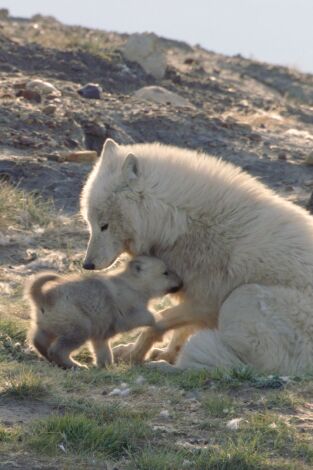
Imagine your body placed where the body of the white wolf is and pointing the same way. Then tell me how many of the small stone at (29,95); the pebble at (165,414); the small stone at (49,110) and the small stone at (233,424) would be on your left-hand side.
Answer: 2

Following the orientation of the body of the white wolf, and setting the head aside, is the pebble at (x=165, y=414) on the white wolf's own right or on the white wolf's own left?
on the white wolf's own left

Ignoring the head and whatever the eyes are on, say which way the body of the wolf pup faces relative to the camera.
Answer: to the viewer's right

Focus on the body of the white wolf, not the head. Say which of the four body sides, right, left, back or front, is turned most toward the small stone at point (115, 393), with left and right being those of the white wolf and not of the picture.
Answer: left

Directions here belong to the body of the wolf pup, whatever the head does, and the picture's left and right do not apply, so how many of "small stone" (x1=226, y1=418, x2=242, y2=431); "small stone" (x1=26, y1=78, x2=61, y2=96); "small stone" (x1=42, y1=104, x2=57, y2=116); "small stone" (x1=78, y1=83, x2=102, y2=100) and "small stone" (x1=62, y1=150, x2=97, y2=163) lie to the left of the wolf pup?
4

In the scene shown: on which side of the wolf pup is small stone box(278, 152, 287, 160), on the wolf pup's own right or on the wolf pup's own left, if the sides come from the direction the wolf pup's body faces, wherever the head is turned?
on the wolf pup's own left

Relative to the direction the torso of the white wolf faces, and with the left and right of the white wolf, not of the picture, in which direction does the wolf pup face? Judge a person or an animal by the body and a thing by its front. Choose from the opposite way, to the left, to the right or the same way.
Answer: the opposite way

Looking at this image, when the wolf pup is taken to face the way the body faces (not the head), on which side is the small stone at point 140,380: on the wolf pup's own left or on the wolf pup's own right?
on the wolf pup's own right

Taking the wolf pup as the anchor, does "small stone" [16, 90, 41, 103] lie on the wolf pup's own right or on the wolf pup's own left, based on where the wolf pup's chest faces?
on the wolf pup's own left

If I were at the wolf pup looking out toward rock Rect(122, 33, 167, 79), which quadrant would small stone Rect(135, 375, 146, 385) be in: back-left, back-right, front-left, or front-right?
back-right

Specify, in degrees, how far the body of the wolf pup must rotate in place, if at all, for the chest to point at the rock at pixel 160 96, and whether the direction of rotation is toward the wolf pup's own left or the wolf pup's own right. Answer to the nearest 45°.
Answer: approximately 90° to the wolf pup's own left

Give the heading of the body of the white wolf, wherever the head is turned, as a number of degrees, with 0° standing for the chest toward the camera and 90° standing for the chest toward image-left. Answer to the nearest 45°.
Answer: approximately 90°
